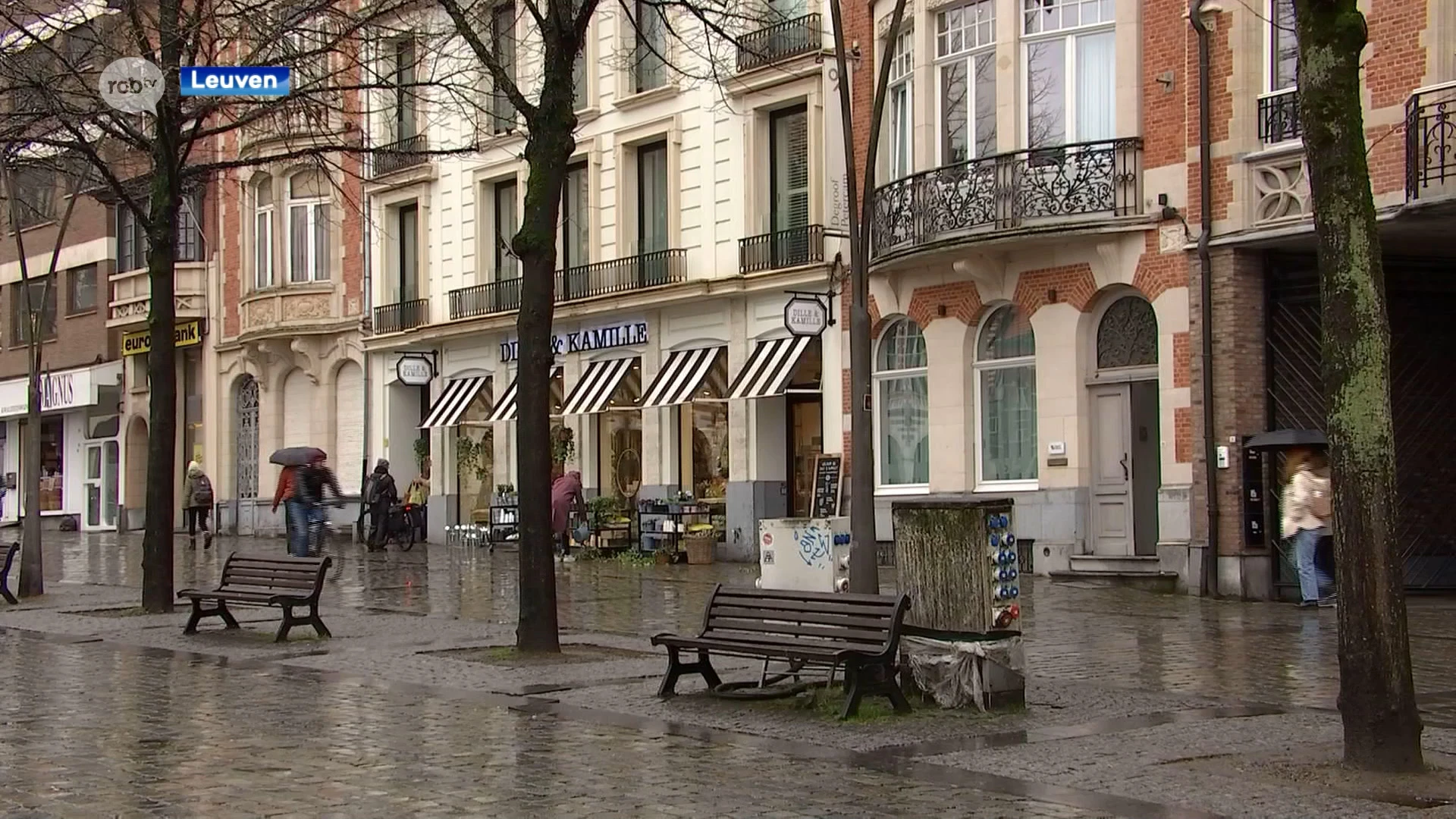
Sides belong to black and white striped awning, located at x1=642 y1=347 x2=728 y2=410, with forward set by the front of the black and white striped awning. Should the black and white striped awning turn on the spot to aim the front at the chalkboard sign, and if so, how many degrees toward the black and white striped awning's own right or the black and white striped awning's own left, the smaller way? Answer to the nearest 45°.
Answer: approximately 90° to the black and white striped awning's own left

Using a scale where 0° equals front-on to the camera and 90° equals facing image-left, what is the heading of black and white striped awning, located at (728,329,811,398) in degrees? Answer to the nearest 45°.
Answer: approximately 45°

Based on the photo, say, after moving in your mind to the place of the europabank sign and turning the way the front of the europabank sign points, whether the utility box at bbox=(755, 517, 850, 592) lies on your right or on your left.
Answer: on your left

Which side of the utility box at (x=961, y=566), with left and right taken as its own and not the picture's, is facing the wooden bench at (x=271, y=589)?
back

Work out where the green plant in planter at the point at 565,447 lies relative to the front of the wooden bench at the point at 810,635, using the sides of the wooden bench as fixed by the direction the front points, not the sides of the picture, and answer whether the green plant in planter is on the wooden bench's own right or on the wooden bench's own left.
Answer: on the wooden bench's own right

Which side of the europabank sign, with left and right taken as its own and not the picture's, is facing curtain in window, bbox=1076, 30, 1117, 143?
left

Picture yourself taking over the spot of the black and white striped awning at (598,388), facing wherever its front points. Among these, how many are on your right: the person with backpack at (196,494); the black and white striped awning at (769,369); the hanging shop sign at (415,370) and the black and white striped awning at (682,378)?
2

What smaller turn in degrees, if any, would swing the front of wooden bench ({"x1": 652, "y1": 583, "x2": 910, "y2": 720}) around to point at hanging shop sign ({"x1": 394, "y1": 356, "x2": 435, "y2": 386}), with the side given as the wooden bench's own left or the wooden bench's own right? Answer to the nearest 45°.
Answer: approximately 135° to the wooden bench's own right

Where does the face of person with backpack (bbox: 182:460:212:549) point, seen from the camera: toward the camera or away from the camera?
away from the camera

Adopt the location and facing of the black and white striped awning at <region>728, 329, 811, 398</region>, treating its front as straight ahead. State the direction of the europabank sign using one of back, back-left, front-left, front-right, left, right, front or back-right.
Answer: right
